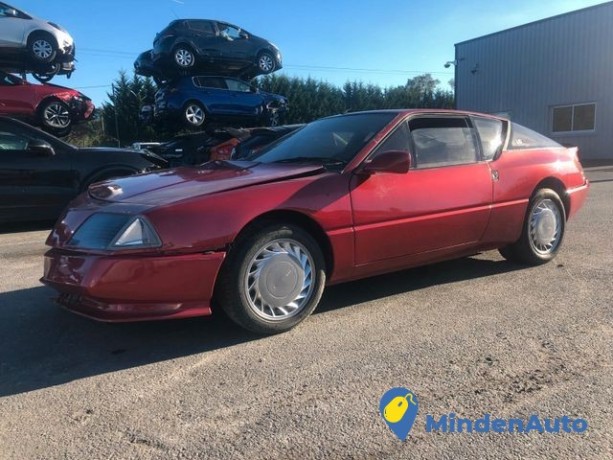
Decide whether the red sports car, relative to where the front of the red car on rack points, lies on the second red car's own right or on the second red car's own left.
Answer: on the second red car's own right

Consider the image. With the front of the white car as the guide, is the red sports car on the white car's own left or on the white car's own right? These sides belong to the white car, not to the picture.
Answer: on the white car's own right

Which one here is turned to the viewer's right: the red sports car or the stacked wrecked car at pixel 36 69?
the stacked wrecked car

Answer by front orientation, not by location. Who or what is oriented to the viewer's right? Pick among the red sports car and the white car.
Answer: the white car

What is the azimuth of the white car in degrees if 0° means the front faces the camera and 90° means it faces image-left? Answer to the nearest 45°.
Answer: approximately 270°

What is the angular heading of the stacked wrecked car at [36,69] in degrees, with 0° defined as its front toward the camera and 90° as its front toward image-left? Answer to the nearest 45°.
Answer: approximately 270°

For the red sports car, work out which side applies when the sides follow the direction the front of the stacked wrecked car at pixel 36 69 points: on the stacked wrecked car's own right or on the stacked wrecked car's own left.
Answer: on the stacked wrecked car's own right

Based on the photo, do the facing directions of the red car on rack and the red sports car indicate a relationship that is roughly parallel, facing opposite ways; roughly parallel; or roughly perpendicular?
roughly parallel, facing opposite ways

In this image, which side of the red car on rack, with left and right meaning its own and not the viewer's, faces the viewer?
right

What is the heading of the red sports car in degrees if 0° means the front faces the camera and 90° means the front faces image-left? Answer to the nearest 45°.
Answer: approximately 45°

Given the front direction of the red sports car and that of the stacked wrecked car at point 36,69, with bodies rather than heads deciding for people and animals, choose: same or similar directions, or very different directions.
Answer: very different directions
